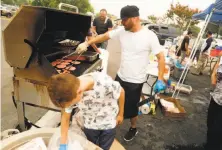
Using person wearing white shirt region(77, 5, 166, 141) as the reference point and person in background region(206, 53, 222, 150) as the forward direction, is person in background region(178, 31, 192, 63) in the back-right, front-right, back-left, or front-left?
front-left

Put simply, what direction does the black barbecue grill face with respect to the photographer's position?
facing the viewer and to the right of the viewer

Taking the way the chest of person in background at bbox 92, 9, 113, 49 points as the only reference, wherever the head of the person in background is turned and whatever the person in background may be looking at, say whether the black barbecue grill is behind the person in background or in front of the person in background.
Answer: in front

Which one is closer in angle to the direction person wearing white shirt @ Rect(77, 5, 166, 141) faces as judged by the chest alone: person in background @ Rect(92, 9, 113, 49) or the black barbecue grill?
the black barbecue grill

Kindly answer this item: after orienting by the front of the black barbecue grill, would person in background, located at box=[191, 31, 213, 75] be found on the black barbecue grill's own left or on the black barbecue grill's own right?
on the black barbecue grill's own left

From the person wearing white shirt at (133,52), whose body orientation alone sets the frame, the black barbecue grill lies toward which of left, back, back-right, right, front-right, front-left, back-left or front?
front

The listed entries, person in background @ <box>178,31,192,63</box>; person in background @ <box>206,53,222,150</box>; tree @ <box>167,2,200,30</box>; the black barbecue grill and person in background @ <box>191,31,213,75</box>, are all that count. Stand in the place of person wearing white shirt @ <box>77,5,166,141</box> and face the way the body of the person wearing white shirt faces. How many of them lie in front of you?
1

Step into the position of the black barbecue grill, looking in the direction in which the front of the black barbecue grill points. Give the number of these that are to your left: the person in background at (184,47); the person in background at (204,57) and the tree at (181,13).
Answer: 3

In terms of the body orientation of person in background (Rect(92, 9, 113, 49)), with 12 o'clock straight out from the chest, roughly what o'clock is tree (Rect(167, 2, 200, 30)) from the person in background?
The tree is roughly at 7 o'clock from the person in background.

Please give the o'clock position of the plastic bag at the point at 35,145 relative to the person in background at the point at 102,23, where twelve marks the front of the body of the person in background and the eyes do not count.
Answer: The plastic bag is roughly at 12 o'clock from the person in background.

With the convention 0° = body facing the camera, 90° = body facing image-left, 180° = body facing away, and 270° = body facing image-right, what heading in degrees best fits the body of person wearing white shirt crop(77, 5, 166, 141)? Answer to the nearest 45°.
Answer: approximately 45°

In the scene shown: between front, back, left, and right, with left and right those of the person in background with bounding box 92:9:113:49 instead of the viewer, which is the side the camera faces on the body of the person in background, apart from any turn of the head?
front
